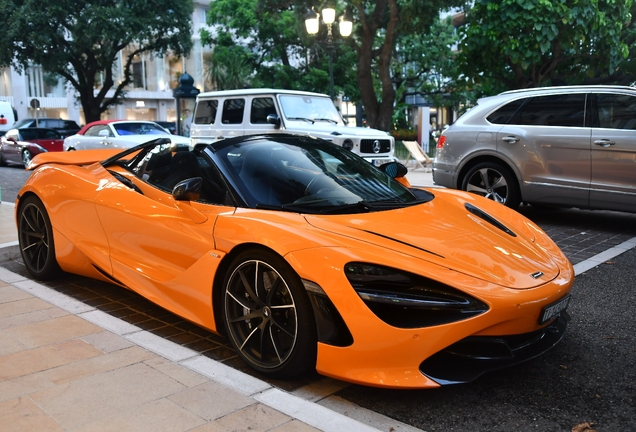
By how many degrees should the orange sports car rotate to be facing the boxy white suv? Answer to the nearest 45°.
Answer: approximately 135° to its left

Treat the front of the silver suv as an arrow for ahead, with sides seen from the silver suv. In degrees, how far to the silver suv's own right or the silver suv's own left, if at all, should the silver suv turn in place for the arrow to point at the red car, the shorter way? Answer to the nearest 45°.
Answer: approximately 135° to the silver suv's own left

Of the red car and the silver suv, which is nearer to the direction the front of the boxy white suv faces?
the silver suv

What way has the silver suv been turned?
to the viewer's right
